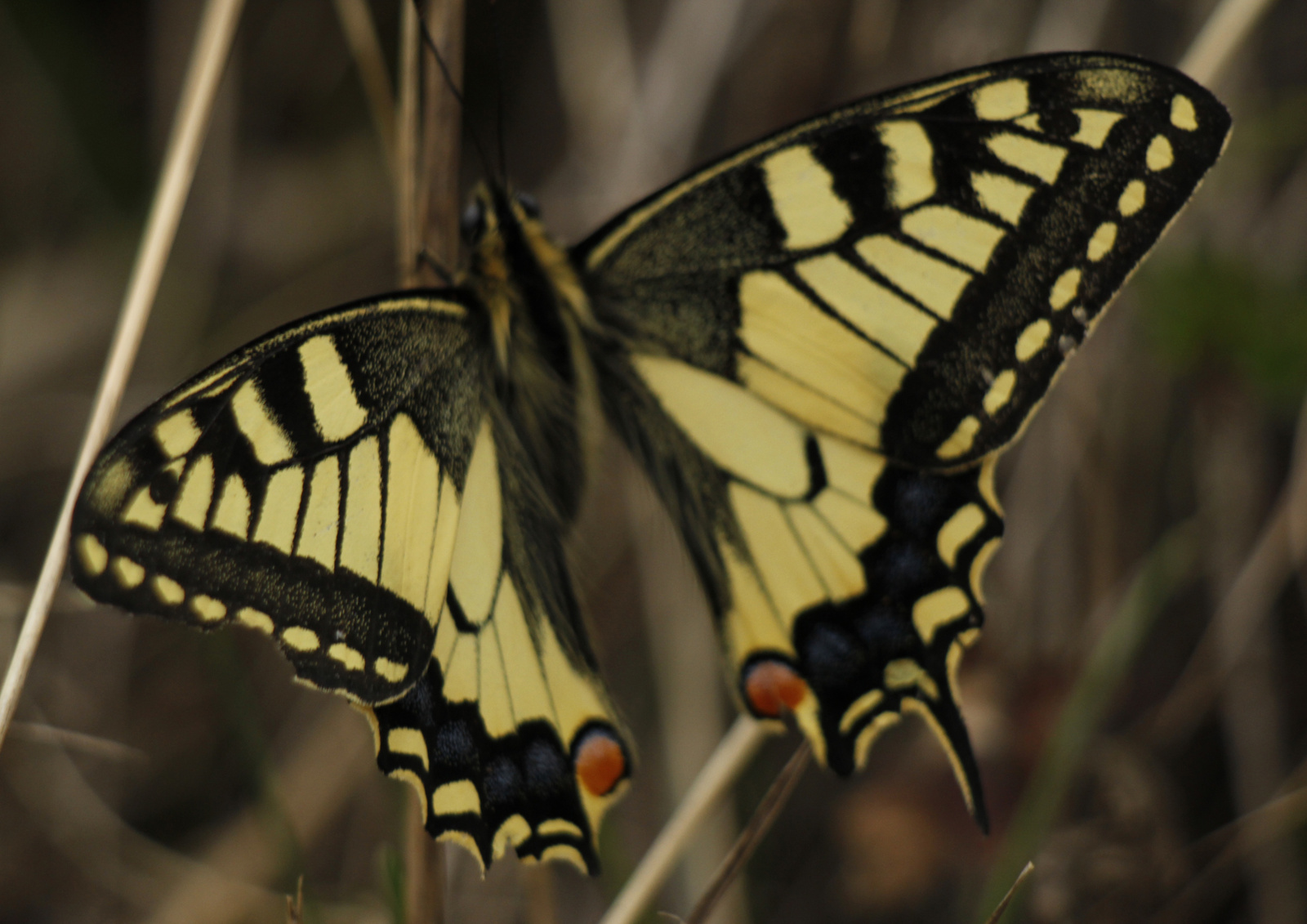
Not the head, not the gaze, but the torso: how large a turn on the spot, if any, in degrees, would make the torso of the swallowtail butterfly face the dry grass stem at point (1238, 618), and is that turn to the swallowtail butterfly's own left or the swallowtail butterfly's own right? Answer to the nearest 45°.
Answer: approximately 45° to the swallowtail butterfly's own right

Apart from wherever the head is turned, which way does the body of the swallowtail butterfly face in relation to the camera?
away from the camera
